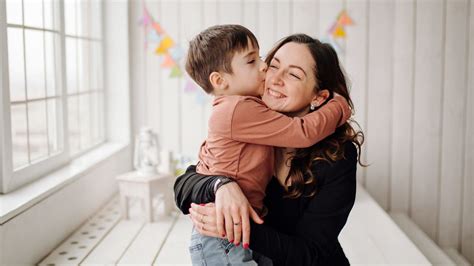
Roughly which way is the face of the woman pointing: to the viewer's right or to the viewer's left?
to the viewer's left

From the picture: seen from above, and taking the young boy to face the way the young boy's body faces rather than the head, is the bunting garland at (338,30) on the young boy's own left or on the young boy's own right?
on the young boy's own left

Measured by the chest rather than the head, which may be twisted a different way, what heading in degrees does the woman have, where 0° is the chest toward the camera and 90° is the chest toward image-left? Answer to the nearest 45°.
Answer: approximately 45°

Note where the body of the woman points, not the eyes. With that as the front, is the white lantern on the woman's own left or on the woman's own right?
on the woman's own right

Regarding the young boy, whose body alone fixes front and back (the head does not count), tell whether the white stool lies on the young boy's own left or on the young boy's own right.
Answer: on the young boy's own left

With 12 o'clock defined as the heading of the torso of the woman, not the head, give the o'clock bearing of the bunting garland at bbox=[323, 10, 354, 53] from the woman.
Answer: The bunting garland is roughly at 5 o'clock from the woman.

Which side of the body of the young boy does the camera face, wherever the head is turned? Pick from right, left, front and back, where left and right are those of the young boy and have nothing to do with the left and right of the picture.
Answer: right

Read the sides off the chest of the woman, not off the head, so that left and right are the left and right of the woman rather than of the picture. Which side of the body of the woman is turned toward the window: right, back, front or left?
right

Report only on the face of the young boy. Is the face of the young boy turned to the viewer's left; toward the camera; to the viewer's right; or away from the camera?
to the viewer's right
